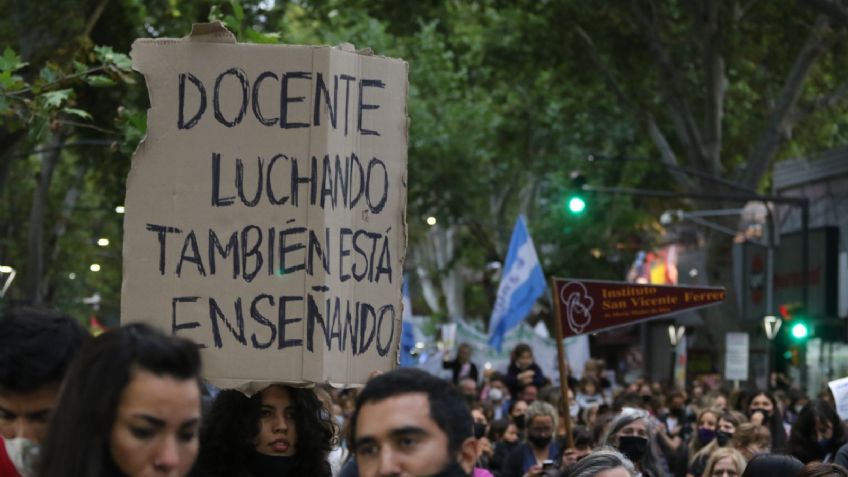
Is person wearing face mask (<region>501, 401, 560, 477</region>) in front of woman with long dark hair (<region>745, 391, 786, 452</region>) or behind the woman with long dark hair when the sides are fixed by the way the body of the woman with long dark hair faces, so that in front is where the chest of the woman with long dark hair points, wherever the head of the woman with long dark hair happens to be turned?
in front

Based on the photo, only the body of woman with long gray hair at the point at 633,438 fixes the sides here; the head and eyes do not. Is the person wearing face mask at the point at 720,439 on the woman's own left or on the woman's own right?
on the woman's own left

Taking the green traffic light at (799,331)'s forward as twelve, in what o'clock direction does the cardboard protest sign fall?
The cardboard protest sign is roughly at 12 o'clock from the green traffic light.

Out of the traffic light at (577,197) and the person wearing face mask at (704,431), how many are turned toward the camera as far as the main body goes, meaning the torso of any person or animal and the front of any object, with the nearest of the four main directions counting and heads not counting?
2

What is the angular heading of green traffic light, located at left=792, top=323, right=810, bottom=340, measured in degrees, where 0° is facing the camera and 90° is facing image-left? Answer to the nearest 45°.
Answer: approximately 0°

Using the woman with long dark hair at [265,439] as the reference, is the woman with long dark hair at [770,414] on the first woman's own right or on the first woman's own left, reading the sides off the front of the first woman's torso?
on the first woman's own left

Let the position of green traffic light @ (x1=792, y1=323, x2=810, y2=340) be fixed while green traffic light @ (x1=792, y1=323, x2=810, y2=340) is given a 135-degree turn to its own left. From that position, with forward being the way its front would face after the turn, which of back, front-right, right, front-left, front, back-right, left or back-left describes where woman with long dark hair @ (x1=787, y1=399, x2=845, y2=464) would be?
back-right

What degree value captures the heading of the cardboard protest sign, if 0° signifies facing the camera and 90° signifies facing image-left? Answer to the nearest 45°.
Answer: approximately 0°
